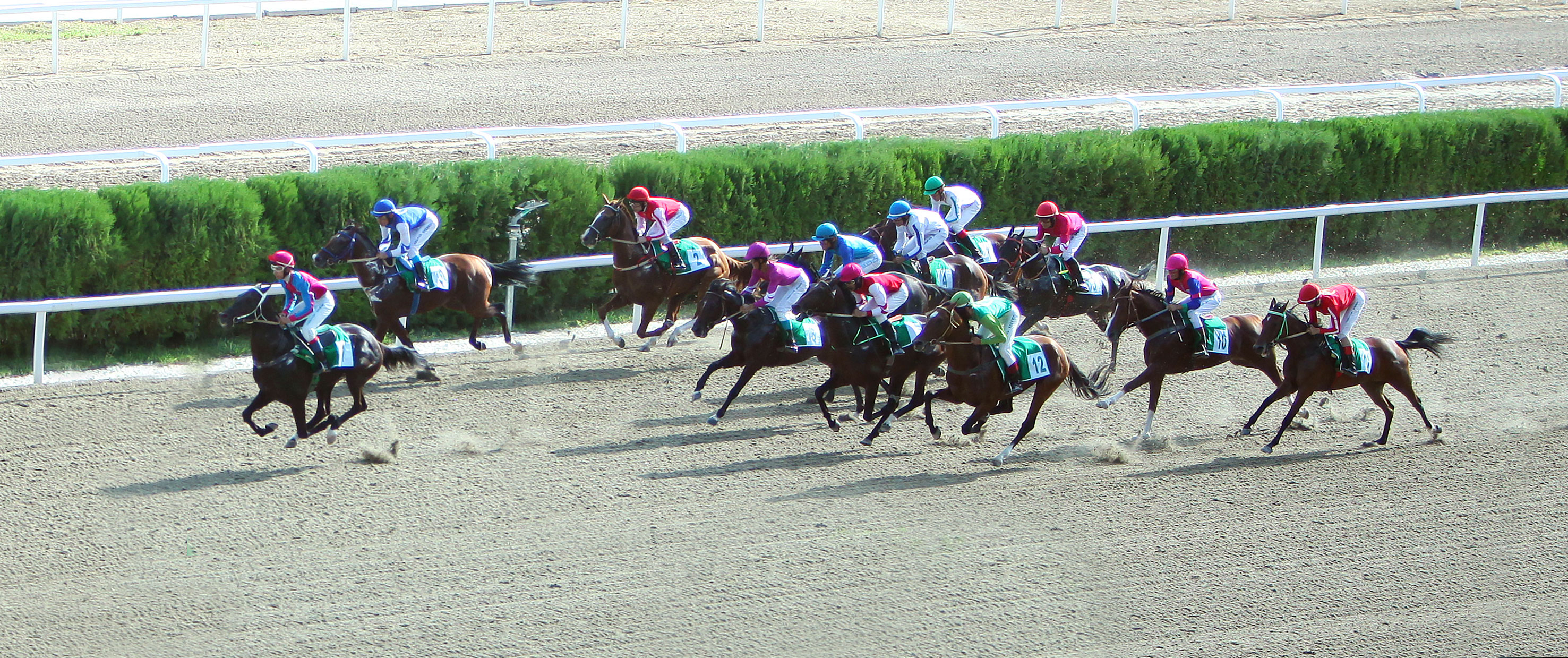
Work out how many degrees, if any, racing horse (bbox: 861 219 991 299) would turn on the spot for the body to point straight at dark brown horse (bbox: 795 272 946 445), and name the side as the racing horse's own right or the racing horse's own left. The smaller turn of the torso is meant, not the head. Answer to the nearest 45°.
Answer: approximately 90° to the racing horse's own left

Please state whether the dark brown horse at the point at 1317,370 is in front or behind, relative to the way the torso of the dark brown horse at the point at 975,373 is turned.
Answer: behind

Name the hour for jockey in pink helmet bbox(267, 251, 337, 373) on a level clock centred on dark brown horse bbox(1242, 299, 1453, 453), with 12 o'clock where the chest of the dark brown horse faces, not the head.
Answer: The jockey in pink helmet is roughly at 11 o'clock from the dark brown horse.

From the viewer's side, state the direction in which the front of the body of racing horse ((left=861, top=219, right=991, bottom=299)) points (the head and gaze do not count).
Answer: to the viewer's left

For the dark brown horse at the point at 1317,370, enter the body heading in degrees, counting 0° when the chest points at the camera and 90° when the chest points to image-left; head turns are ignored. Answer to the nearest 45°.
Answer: approximately 90°

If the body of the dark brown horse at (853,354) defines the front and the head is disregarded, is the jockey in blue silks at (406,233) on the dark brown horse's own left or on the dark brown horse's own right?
on the dark brown horse's own right

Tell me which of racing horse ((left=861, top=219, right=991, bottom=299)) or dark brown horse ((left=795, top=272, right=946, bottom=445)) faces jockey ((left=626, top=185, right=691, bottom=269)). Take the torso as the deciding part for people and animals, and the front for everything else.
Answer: the racing horse

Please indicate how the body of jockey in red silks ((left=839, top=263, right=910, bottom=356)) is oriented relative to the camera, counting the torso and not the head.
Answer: to the viewer's left

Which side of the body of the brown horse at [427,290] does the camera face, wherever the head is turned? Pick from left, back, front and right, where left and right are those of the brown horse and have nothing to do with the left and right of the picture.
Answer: left
